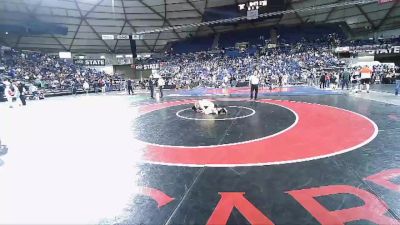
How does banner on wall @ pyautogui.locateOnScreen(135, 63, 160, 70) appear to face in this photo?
toward the camera

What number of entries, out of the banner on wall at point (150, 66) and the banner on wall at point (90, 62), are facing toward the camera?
2

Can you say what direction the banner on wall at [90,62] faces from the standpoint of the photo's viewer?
facing the viewer

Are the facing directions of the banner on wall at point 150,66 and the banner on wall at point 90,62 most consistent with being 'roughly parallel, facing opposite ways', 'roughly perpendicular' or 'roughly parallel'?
roughly parallel

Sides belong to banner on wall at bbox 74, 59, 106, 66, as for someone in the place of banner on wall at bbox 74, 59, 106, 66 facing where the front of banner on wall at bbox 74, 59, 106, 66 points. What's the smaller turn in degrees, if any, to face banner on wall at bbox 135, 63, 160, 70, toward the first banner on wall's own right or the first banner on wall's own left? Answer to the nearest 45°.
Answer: approximately 90° to the first banner on wall's own left

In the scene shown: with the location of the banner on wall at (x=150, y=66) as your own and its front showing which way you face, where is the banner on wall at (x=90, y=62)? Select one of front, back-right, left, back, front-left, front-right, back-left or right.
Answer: right
